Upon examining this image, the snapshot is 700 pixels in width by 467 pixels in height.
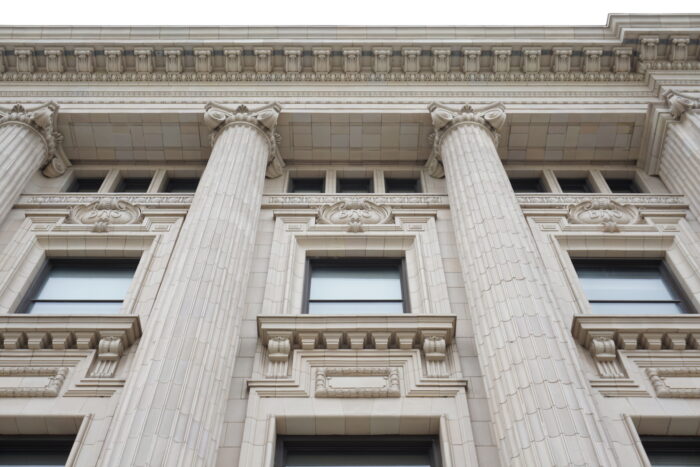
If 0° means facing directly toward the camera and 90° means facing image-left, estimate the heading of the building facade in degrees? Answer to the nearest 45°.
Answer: approximately 0°

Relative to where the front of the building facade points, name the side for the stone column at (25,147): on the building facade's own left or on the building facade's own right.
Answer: on the building facade's own right
